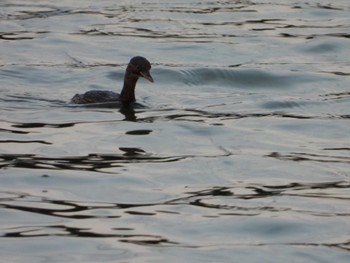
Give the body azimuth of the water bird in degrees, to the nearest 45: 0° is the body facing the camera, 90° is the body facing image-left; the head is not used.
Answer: approximately 270°
